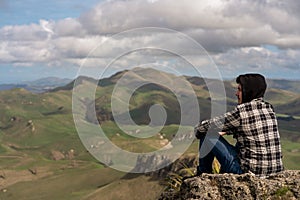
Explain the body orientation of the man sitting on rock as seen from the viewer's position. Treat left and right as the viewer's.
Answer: facing away from the viewer and to the left of the viewer
